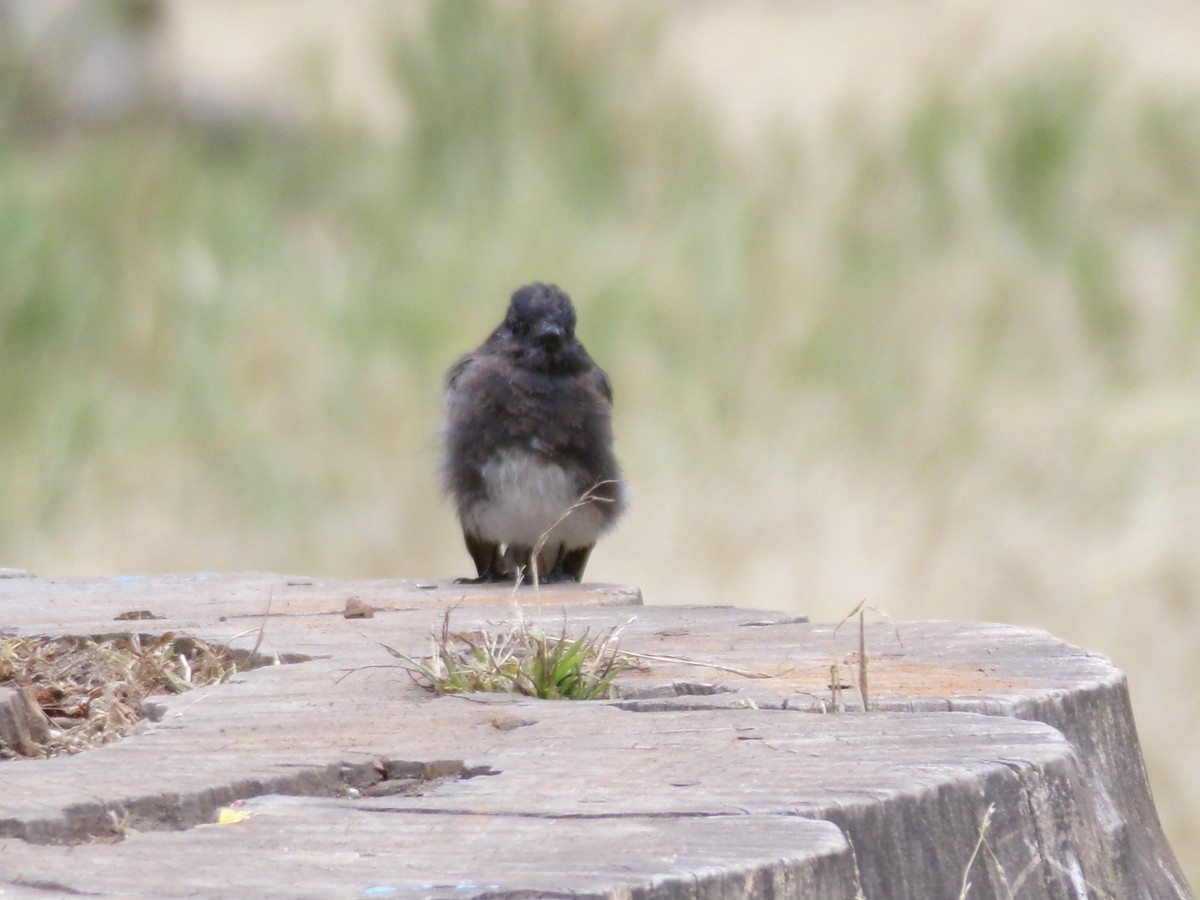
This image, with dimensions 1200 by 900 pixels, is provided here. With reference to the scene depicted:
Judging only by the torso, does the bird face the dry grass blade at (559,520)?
yes

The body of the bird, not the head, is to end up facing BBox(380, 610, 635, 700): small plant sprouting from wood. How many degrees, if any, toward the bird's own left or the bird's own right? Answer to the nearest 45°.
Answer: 0° — it already faces it

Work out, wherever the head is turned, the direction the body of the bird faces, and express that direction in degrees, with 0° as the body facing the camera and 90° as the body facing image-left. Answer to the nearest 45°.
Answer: approximately 0°

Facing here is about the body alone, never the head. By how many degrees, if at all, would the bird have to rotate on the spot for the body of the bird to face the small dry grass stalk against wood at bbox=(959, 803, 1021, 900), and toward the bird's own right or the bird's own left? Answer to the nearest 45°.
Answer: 0° — it already faces it

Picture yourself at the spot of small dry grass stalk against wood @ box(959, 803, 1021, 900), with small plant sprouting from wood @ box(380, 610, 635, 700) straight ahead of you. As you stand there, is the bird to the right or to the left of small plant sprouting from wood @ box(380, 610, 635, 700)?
right
